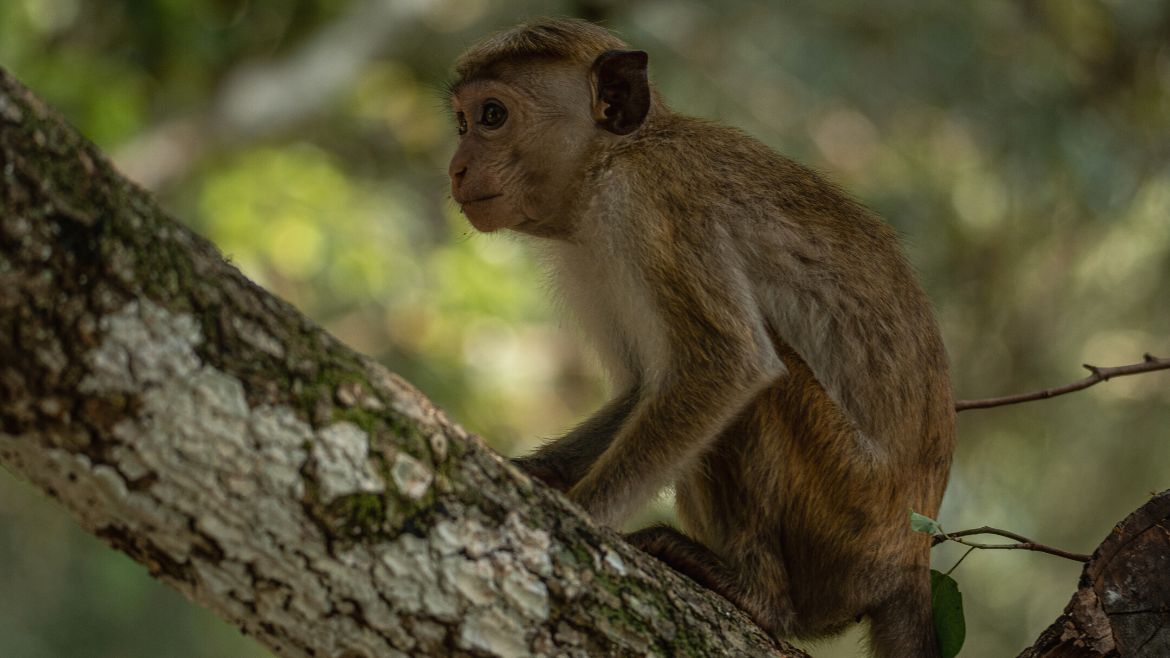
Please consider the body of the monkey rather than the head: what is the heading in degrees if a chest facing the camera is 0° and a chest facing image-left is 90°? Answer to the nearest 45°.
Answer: approximately 90°

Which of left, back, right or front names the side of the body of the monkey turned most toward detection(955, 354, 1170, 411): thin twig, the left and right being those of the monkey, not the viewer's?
back

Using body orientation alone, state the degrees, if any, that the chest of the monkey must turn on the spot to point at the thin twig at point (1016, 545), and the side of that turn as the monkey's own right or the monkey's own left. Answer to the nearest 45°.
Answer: approximately 135° to the monkey's own left
